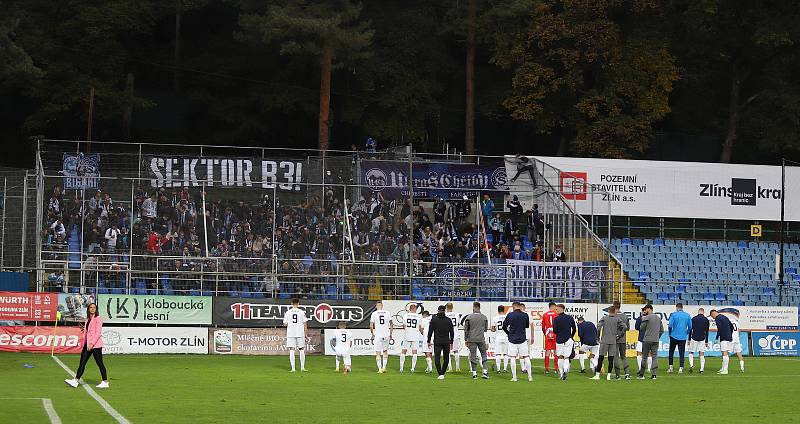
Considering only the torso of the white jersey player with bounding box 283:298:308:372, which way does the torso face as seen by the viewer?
away from the camera

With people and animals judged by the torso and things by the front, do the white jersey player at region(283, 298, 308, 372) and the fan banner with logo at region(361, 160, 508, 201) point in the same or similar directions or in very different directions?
very different directions

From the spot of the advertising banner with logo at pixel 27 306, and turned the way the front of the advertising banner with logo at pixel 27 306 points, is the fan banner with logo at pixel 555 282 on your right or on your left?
on your left

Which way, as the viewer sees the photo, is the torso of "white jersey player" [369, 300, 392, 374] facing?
away from the camera

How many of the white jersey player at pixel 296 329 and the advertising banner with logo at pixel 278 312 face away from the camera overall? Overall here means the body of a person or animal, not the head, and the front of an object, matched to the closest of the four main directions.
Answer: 1

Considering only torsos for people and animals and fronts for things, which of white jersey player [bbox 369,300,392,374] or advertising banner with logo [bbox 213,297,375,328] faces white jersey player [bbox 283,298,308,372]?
the advertising banner with logo

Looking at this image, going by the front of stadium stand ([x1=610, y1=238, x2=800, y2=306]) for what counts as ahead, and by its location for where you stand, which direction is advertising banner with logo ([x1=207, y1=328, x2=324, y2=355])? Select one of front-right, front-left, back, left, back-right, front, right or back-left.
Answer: front-right

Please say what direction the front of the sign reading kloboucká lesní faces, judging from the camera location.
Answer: facing the viewer

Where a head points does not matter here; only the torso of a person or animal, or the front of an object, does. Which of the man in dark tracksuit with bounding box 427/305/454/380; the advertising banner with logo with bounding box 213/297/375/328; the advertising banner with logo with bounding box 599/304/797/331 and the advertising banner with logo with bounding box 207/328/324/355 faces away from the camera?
the man in dark tracksuit

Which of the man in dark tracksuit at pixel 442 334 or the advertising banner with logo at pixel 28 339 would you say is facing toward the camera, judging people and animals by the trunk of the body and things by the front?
the advertising banner with logo

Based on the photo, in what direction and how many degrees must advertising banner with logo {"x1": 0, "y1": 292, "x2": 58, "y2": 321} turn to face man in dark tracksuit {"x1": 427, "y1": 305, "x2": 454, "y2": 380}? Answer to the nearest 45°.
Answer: approximately 45° to its left

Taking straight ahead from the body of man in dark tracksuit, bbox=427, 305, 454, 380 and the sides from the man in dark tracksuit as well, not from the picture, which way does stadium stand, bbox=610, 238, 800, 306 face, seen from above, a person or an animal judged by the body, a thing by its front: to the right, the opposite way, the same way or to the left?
the opposite way

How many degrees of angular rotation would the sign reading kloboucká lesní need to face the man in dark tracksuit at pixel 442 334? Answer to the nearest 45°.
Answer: approximately 45° to its left

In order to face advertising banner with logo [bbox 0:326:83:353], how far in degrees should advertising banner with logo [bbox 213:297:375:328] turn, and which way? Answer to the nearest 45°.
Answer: approximately 90° to its right

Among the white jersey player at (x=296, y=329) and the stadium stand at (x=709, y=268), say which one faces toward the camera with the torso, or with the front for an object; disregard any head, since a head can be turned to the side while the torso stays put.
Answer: the stadium stand

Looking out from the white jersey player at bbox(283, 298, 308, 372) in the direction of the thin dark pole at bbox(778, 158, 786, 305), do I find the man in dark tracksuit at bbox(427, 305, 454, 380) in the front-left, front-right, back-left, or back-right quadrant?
front-right

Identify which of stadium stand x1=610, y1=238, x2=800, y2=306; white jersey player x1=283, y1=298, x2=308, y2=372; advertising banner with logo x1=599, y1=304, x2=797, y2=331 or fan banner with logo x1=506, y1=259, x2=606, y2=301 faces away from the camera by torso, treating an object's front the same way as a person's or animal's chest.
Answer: the white jersey player

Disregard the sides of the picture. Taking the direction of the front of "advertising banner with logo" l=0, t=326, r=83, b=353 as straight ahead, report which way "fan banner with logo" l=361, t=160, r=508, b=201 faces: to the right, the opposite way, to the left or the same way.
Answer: the same way
